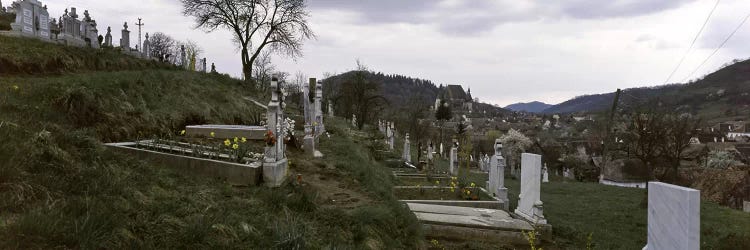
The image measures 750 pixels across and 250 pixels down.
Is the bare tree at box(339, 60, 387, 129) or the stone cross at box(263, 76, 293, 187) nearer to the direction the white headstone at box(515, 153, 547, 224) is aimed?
the stone cross

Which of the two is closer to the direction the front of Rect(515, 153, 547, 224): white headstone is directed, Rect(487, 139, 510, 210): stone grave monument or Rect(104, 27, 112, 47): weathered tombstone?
the weathered tombstone

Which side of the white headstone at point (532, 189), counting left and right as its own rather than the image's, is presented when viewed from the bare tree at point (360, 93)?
right

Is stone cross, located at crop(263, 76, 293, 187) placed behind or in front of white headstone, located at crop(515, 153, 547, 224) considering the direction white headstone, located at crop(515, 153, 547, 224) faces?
in front

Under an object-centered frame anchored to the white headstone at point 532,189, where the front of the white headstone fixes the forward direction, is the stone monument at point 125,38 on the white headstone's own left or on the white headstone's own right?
on the white headstone's own right

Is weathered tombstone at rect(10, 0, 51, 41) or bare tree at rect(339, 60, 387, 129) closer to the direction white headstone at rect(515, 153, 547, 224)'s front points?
the weathered tombstone

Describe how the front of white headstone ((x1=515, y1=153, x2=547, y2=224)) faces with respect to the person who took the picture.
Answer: facing the viewer and to the left of the viewer

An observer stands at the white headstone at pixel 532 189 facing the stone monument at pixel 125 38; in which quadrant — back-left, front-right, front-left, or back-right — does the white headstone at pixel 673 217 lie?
back-left

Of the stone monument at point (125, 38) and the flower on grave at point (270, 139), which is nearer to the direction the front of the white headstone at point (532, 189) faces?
the flower on grave

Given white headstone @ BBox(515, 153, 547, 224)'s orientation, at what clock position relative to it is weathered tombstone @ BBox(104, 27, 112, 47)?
The weathered tombstone is roughly at 2 o'clock from the white headstone.

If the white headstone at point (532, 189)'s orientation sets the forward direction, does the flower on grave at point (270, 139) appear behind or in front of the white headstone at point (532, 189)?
in front
